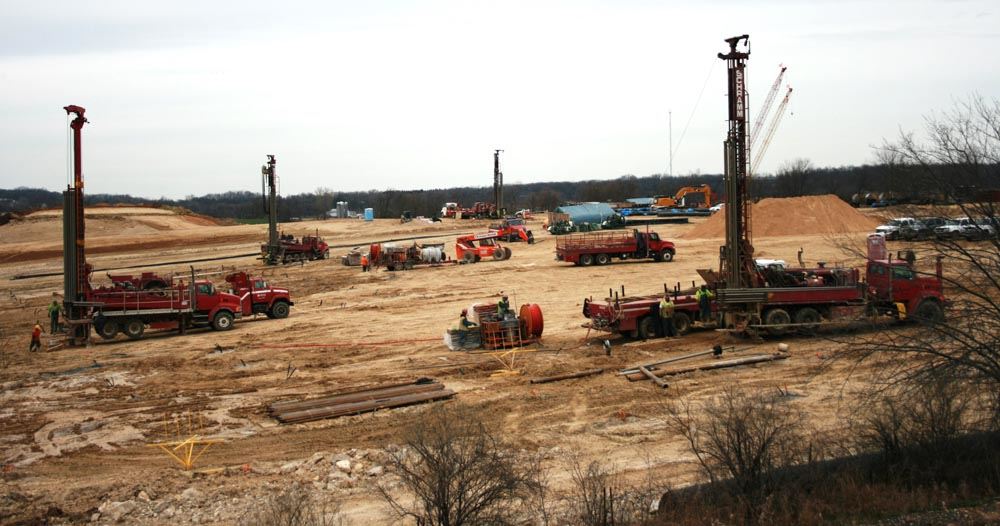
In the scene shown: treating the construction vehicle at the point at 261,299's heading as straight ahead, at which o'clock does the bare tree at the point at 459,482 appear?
The bare tree is roughly at 3 o'clock from the construction vehicle.

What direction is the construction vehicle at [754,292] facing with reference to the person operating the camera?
facing to the right of the viewer

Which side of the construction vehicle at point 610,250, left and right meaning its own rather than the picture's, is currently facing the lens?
right

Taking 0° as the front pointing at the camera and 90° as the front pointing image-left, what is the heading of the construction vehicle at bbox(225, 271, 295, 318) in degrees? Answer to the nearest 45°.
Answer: approximately 270°

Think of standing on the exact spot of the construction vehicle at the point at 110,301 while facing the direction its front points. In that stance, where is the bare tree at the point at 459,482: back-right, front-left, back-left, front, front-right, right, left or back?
right

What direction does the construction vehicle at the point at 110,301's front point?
to the viewer's right

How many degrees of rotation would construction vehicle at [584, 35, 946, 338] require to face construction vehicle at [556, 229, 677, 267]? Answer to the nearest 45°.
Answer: approximately 90° to its left
